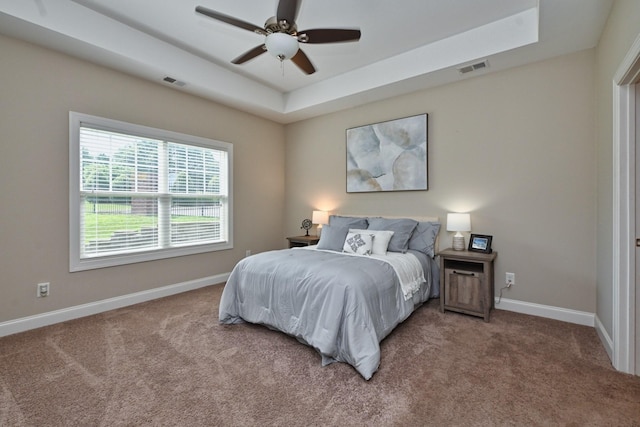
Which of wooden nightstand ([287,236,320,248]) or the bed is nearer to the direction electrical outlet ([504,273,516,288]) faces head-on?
the bed

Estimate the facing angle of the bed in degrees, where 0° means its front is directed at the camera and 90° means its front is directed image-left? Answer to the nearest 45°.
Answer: approximately 45°

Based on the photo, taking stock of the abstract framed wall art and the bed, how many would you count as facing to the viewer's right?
0

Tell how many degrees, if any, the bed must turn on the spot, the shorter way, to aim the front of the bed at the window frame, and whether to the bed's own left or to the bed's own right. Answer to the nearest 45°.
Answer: approximately 45° to the bed's own right

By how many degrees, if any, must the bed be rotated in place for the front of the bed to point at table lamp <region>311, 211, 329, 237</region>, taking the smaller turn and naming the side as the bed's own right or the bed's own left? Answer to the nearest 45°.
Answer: approximately 135° to the bed's own right

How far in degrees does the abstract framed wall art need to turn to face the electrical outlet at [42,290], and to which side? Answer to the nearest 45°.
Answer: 0° — it already faces it

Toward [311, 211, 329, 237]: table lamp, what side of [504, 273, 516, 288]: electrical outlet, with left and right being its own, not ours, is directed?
right

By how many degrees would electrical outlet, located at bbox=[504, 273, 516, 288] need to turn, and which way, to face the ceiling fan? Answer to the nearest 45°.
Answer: approximately 45° to its right
